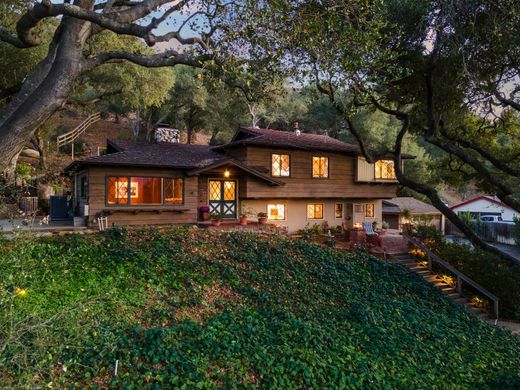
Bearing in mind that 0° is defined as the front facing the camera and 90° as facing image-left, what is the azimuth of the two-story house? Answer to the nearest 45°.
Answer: approximately 0°

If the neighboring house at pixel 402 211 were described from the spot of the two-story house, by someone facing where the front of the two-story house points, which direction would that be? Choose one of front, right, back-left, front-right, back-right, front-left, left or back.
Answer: back-left

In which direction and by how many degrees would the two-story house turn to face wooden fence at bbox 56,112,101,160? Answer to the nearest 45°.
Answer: approximately 135° to its right

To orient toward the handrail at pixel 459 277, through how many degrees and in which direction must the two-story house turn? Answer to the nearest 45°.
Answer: approximately 45° to its left

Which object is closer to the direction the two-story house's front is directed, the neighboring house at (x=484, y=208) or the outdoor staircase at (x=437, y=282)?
the outdoor staircase

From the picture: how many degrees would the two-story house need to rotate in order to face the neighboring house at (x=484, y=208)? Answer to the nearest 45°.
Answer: approximately 135° to its left
